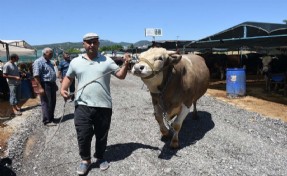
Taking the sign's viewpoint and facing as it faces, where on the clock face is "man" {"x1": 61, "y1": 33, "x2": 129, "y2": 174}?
The man is roughly at 12 o'clock from the sign.

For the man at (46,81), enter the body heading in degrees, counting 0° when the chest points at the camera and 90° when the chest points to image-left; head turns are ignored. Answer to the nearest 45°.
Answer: approximately 315°

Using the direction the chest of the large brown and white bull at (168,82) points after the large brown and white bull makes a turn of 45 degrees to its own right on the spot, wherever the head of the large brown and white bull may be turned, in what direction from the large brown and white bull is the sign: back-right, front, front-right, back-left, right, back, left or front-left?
right

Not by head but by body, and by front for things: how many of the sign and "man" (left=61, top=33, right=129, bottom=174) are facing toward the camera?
2

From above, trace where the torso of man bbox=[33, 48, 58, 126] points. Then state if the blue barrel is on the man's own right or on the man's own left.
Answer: on the man's own left

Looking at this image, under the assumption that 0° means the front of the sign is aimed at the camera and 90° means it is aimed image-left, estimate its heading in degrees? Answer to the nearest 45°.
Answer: approximately 0°

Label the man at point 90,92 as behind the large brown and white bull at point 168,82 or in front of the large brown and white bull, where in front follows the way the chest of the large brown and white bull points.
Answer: in front

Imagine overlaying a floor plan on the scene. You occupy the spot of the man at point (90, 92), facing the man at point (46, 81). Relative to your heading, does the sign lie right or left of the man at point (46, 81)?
right

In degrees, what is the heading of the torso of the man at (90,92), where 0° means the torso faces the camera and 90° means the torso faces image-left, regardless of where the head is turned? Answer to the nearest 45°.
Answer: approximately 0°
